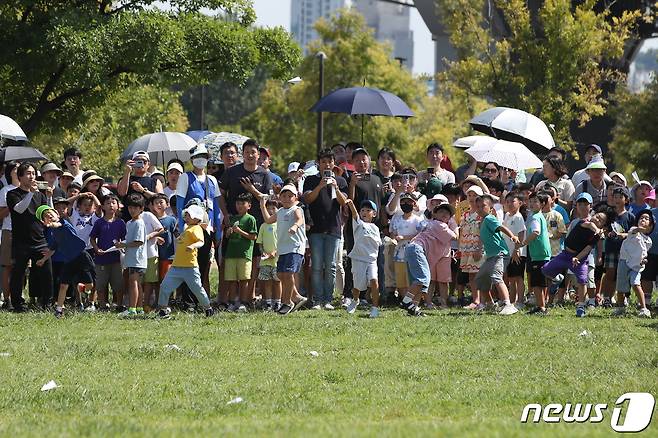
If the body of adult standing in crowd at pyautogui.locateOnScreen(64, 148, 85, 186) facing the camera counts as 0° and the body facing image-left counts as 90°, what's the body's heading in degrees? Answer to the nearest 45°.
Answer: approximately 0°

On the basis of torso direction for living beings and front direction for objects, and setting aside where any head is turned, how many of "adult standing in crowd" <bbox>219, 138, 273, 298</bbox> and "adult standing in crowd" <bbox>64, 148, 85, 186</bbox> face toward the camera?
2

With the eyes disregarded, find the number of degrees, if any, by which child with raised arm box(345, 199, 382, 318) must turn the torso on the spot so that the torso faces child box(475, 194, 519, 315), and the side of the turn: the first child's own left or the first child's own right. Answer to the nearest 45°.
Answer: approximately 90° to the first child's own left

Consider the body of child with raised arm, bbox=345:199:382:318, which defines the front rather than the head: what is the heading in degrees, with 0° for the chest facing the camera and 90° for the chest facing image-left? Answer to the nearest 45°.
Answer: approximately 0°

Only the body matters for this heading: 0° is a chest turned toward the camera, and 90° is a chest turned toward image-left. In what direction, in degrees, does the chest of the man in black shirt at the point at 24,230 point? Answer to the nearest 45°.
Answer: approximately 315°

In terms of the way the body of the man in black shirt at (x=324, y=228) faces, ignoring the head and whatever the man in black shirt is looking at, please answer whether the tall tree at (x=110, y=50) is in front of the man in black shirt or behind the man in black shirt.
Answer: behind
